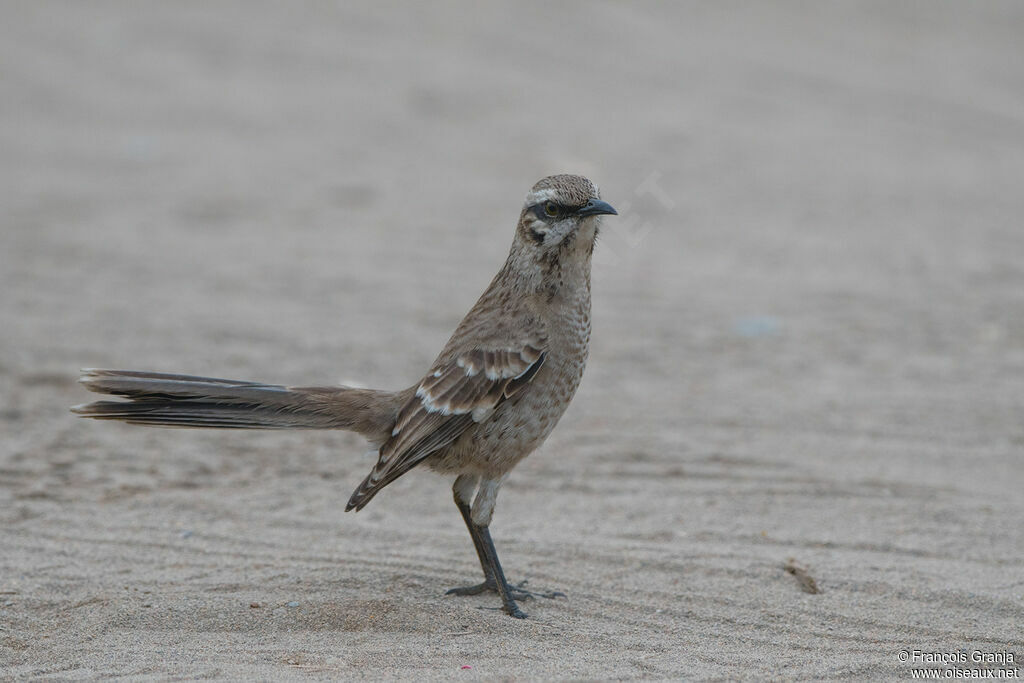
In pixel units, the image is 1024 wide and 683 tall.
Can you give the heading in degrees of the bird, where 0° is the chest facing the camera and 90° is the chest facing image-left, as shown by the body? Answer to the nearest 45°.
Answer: approximately 270°
